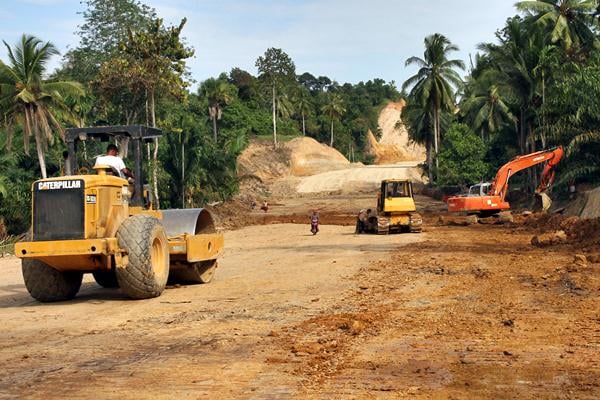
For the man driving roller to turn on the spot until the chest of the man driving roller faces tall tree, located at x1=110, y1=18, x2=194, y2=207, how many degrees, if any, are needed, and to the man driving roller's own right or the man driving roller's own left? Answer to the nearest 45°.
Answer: approximately 45° to the man driving roller's own left

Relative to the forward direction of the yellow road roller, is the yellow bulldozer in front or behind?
in front

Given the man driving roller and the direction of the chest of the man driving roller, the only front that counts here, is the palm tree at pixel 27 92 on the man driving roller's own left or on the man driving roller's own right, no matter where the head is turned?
on the man driving roller's own left

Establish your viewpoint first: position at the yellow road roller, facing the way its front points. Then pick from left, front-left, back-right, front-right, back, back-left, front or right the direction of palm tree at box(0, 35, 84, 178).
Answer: front-left

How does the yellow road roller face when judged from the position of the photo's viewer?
facing away from the viewer and to the right of the viewer

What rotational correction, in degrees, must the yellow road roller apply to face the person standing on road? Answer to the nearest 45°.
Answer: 0° — it already faces them

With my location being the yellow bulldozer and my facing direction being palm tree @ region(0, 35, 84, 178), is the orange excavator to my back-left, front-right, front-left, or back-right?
back-right

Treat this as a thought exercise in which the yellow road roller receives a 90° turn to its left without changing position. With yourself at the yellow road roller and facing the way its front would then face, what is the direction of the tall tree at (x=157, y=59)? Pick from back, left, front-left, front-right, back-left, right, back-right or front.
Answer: front-right

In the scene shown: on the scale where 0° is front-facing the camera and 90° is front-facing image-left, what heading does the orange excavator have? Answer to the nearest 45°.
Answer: approximately 270°

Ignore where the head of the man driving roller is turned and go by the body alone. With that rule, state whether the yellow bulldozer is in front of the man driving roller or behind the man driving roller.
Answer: in front

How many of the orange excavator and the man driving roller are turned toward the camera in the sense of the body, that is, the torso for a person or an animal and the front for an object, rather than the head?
0

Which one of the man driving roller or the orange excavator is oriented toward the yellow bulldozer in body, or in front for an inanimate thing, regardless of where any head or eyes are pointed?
the man driving roller

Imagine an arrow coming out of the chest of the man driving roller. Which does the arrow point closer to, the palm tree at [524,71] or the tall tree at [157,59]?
the palm tree

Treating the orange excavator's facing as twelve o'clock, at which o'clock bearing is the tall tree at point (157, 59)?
The tall tree is roughly at 6 o'clock from the orange excavator.

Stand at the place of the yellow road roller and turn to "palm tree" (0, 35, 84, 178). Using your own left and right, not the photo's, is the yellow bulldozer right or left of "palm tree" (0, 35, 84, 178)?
right

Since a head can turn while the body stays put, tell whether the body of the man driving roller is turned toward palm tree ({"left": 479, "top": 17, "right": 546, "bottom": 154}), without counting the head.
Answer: yes

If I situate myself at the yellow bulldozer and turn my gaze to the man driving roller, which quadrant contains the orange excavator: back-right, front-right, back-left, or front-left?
back-left
